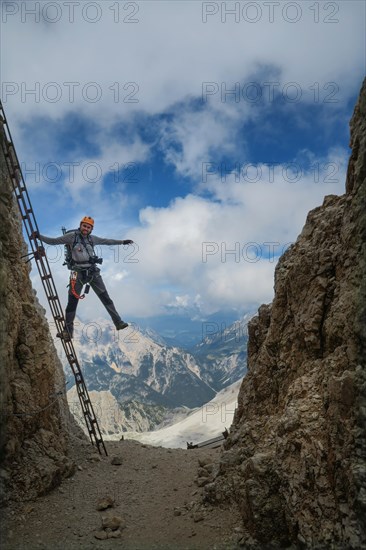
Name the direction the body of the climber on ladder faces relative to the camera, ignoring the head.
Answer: toward the camera

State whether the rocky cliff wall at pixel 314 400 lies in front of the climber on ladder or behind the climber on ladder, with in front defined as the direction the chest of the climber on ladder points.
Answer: in front

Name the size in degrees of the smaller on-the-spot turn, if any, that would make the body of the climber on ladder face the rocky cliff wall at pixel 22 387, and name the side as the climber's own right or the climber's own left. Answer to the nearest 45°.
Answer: approximately 45° to the climber's own right
